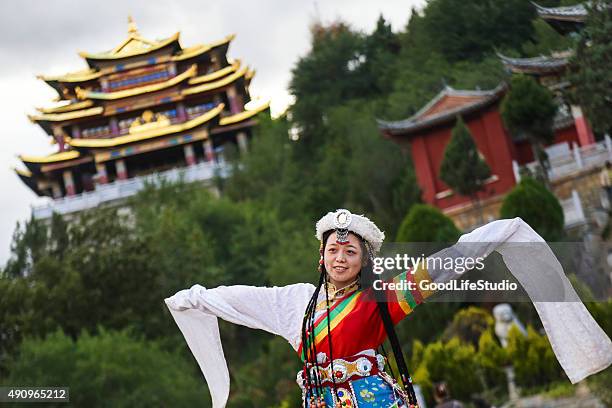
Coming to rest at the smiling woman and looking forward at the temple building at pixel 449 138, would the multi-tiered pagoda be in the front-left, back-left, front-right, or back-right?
front-left

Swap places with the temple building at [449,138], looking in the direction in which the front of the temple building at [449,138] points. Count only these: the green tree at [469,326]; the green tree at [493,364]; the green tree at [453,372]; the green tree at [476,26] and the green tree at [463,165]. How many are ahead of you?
4

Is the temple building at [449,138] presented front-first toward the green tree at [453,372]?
yes

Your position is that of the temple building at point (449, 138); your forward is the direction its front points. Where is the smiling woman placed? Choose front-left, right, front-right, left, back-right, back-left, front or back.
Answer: front

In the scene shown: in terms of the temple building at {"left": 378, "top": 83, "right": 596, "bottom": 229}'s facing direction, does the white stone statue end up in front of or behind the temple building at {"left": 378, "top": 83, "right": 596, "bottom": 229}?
in front

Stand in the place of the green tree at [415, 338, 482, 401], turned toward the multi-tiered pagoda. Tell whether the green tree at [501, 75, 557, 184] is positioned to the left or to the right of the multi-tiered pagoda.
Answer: right

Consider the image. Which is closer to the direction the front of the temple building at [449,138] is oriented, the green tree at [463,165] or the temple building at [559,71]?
the green tree

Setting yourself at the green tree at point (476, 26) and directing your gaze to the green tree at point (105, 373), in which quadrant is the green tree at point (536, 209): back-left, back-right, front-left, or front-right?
front-left

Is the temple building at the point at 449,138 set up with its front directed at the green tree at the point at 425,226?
yes

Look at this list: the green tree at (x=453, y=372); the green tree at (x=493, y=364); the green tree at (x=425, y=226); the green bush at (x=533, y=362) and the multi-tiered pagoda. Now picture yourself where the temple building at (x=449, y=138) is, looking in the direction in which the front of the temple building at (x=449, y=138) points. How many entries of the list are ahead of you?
4

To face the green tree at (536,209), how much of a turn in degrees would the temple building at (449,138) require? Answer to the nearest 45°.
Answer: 0° — it already faces it

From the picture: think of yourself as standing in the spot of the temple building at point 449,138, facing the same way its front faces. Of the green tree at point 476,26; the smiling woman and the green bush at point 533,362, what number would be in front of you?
2

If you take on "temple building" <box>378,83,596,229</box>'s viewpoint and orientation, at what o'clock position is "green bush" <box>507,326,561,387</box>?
The green bush is roughly at 12 o'clock from the temple building.

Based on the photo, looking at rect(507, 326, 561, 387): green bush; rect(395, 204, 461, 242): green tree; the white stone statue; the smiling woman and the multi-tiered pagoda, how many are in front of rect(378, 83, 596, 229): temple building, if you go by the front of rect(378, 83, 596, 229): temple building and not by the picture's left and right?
4

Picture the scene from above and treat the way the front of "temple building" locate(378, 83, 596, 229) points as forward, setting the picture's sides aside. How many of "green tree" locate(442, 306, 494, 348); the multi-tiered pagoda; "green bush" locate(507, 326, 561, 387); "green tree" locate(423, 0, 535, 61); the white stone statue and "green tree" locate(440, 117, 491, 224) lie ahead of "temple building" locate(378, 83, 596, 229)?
4

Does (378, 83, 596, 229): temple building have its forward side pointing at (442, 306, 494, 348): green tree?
yes
